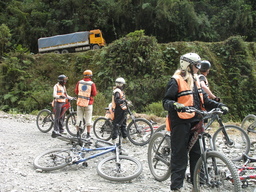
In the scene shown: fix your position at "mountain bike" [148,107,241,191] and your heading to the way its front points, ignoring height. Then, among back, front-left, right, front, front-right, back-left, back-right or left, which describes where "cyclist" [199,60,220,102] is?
back-left

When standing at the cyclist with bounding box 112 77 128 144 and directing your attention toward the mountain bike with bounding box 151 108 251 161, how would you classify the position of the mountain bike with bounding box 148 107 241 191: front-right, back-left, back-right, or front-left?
front-right

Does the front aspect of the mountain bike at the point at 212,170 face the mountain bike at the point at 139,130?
no

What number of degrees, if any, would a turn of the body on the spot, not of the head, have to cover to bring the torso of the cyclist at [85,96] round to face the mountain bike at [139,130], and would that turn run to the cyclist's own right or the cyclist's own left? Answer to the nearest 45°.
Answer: approximately 90° to the cyclist's own right

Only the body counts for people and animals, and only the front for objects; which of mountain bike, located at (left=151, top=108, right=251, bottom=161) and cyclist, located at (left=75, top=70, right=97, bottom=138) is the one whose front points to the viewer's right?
the mountain bike

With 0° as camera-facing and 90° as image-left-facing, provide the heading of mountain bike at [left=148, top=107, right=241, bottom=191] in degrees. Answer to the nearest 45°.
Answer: approximately 315°

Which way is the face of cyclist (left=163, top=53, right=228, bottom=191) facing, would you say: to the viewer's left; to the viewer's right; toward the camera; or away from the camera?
to the viewer's right

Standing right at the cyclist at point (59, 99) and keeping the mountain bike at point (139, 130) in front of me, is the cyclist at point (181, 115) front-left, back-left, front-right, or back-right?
front-right

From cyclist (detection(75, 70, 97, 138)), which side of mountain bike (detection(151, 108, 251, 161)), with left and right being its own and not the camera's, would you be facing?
back

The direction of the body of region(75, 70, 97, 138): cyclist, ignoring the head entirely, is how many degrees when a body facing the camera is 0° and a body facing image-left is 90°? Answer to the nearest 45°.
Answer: approximately 180°

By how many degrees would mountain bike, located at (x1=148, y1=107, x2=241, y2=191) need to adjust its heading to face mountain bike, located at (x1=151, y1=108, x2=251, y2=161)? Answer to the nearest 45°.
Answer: approximately 135° to its left

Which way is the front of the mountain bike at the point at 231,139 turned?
to the viewer's right
